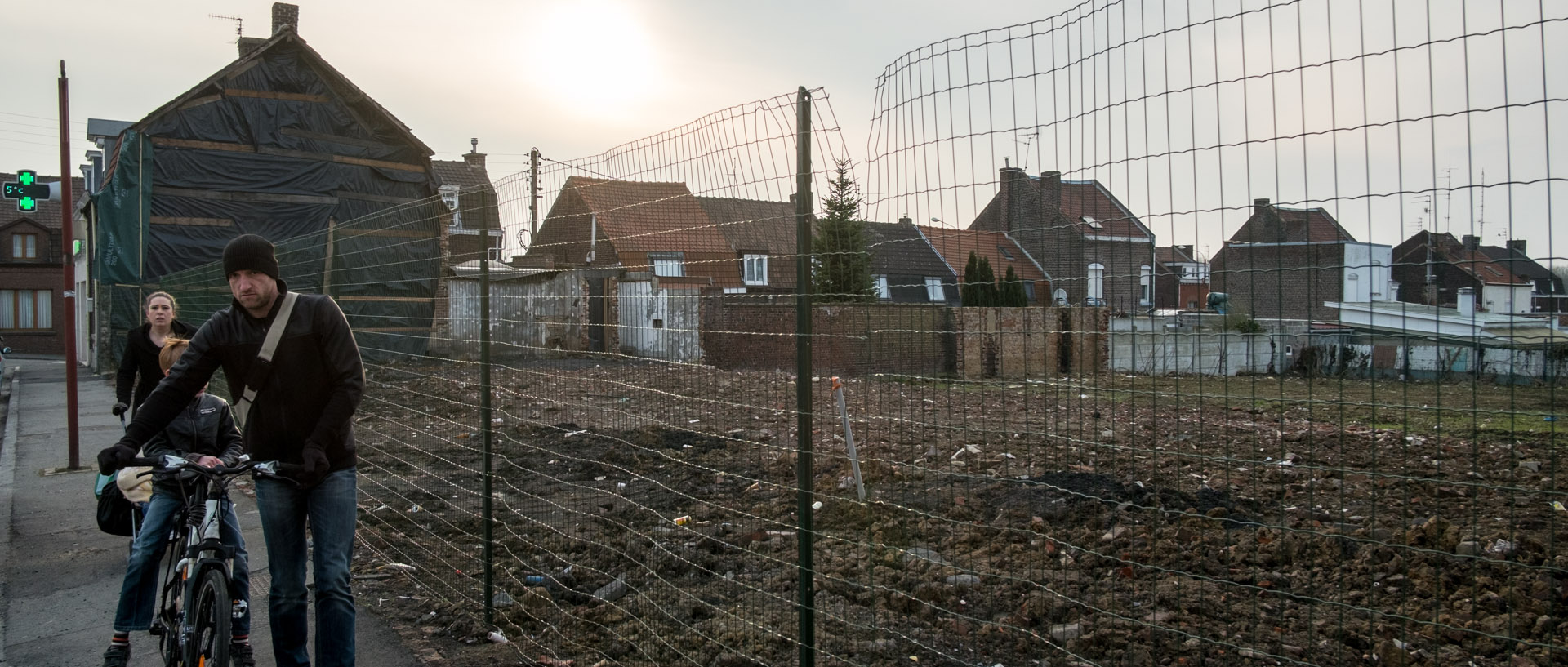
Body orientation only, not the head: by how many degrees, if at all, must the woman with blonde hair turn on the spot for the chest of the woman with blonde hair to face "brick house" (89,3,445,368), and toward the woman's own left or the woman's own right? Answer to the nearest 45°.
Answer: approximately 180°

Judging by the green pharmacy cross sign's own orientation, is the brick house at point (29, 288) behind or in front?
behind

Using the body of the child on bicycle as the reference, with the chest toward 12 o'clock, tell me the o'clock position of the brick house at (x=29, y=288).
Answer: The brick house is roughly at 6 o'clock from the child on bicycle.

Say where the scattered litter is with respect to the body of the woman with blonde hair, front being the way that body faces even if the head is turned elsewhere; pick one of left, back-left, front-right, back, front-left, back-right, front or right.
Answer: front-left

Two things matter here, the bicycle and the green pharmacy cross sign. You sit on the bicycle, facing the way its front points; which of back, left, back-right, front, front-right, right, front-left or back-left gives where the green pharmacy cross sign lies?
back

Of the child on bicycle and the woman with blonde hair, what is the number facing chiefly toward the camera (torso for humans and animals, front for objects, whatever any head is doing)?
2
